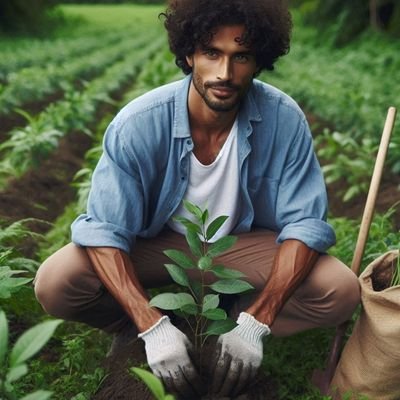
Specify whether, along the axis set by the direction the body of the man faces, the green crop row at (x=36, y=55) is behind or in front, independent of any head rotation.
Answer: behind

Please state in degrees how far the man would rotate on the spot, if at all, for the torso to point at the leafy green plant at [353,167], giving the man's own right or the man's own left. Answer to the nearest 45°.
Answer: approximately 135° to the man's own left

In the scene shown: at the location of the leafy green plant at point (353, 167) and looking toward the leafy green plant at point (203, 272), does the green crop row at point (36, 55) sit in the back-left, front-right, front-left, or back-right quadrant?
back-right

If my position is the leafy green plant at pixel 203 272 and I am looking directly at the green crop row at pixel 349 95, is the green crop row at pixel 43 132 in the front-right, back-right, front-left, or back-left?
front-left

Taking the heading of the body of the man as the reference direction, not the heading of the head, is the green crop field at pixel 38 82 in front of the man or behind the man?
behind

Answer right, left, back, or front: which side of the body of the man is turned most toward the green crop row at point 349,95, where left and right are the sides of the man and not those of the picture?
back

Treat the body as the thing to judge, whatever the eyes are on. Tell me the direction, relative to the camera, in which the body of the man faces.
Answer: toward the camera

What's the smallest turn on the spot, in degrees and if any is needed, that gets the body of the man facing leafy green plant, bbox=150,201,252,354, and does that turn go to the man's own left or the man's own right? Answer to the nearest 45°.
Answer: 0° — they already face it

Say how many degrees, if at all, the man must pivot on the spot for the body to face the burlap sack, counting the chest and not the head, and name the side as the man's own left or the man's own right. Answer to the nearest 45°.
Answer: approximately 45° to the man's own left

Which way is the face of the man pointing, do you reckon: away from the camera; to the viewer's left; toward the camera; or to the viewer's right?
toward the camera

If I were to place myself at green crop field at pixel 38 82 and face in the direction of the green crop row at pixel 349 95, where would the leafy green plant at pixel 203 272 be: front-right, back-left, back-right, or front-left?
front-right
